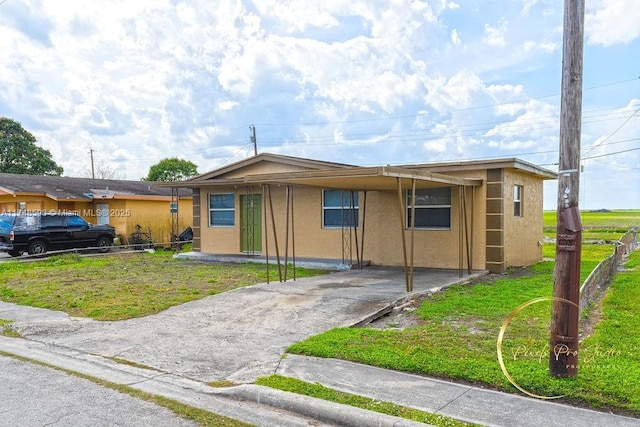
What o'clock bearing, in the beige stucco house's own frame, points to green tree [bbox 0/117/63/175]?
The green tree is roughly at 3 o'clock from the beige stucco house.

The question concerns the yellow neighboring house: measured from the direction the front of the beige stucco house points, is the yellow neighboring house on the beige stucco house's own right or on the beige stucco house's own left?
on the beige stucco house's own right

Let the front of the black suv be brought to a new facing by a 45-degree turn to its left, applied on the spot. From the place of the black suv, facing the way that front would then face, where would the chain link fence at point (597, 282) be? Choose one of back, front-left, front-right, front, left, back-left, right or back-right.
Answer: back-right

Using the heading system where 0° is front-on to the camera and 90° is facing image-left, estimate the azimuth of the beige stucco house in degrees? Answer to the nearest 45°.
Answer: approximately 45°

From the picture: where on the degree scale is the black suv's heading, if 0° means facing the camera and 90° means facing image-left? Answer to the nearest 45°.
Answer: approximately 225°

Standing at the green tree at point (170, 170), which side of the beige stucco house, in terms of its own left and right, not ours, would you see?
right

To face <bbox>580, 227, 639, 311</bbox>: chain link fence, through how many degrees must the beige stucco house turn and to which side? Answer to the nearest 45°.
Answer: approximately 90° to its left

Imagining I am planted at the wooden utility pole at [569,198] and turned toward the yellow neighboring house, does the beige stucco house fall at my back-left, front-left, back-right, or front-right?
front-right

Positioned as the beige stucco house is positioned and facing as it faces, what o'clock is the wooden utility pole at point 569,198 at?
The wooden utility pole is roughly at 10 o'clock from the beige stucco house.

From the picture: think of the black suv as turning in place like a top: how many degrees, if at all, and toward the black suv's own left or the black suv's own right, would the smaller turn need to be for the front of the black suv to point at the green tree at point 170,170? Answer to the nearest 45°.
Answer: approximately 45° to the black suv's own left

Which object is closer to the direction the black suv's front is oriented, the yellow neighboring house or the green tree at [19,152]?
the yellow neighboring house

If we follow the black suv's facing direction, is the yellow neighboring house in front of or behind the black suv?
in front
